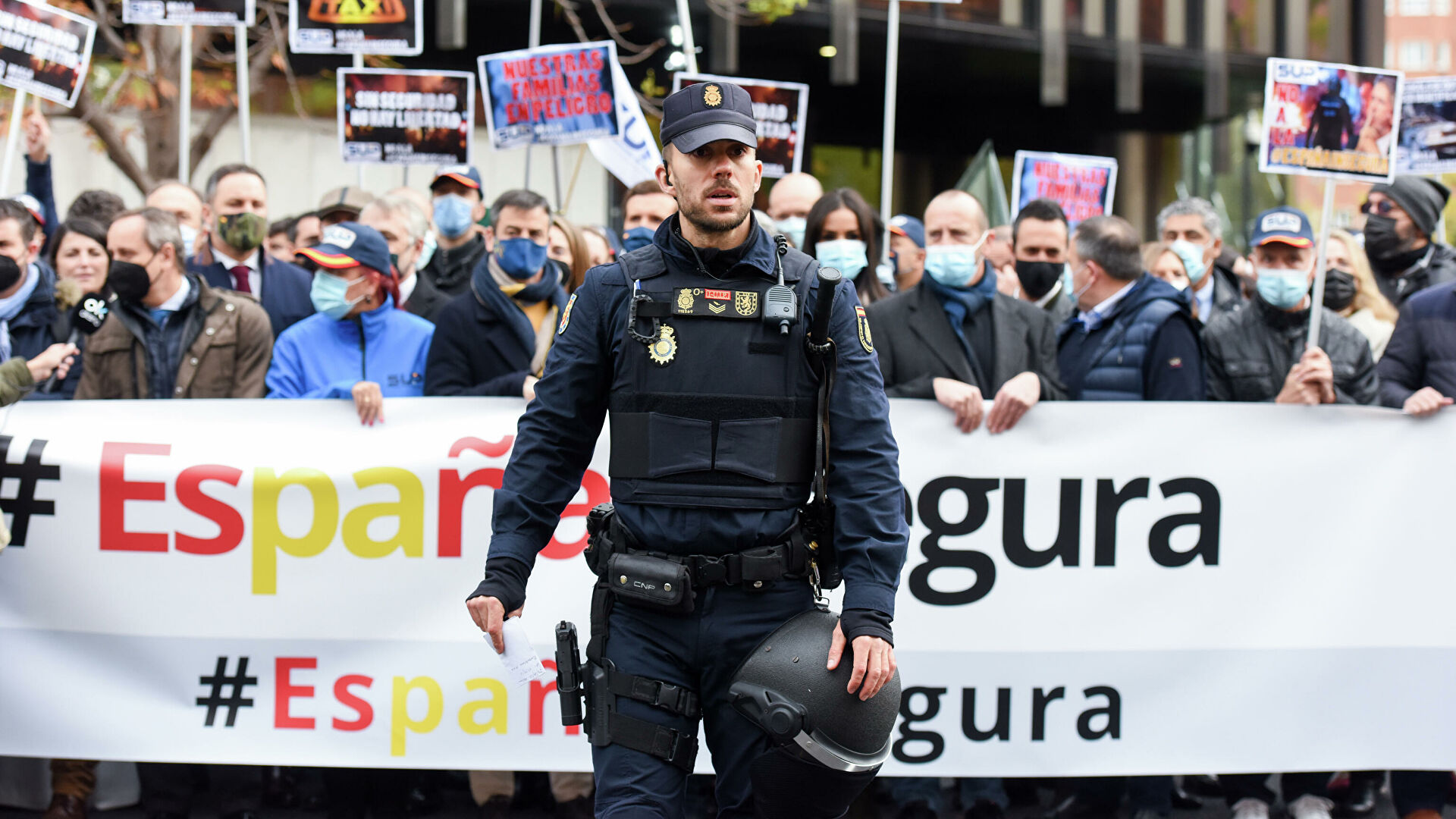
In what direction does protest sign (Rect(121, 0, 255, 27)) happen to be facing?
toward the camera

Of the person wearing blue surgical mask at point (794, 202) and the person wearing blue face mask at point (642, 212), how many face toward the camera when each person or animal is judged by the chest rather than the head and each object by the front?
2

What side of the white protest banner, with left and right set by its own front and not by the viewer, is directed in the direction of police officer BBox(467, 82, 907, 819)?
front

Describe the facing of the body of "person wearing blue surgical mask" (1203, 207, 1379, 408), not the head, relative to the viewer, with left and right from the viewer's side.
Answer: facing the viewer

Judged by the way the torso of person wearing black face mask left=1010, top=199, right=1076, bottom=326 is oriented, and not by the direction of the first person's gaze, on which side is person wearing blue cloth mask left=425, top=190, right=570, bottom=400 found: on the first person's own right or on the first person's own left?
on the first person's own right

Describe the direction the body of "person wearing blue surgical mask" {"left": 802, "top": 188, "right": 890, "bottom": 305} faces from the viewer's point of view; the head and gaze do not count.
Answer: toward the camera

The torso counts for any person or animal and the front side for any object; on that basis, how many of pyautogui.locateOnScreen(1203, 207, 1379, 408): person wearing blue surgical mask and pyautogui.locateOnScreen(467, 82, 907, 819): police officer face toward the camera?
2

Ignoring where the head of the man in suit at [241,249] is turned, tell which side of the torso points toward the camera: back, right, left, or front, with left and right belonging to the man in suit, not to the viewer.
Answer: front

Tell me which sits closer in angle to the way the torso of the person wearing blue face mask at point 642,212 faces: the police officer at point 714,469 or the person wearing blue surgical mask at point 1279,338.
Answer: the police officer

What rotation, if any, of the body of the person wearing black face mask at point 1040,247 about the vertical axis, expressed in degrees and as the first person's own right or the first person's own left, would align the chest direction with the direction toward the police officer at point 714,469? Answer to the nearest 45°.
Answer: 0° — they already face them
